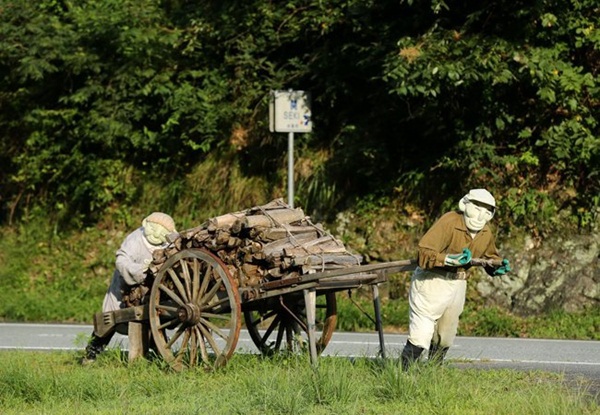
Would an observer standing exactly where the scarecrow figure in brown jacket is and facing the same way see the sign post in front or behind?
behind

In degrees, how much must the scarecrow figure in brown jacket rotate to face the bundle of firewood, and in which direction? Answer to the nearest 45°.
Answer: approximately 135° to its right

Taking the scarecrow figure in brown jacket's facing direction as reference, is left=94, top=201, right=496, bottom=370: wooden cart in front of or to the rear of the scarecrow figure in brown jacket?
to the rear

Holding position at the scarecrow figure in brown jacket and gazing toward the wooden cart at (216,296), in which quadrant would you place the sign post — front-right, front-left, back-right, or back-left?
front-right

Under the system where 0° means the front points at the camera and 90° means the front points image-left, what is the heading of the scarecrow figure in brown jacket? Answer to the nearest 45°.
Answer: approximately 315°
